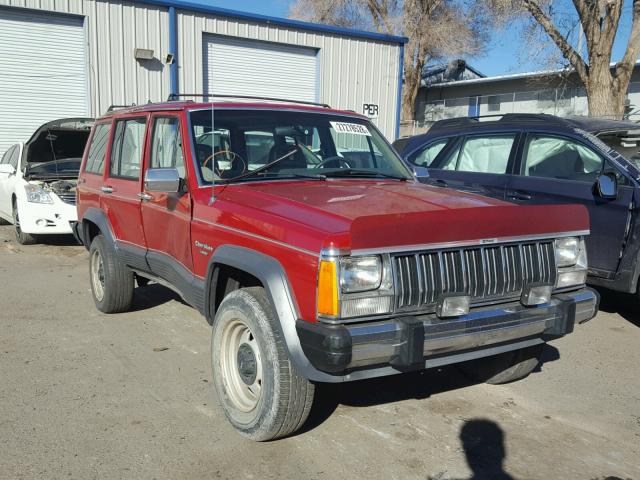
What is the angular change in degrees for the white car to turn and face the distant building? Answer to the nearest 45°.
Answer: approximately 90° to its left

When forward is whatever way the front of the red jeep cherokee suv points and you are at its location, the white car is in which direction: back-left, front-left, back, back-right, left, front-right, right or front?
back

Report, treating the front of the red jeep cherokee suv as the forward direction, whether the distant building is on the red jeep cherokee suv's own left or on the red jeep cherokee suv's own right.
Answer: on the red jeep cherokee suv's own left

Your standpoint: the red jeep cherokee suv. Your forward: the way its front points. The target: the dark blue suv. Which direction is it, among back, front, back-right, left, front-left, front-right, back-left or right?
left

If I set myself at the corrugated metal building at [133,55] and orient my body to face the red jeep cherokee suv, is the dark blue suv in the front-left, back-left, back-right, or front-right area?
front-left

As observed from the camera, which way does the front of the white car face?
facing the viewer and to the right of the viewer

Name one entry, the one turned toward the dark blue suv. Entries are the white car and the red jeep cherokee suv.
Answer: the white car

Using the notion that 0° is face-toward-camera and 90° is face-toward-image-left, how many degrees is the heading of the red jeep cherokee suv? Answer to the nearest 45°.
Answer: approximately 315°

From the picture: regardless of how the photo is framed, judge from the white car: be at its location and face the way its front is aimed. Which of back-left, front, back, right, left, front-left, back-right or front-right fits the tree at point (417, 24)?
left

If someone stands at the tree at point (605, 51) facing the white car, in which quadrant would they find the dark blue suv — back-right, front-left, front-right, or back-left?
front-left

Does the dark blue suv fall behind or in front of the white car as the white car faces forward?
in front

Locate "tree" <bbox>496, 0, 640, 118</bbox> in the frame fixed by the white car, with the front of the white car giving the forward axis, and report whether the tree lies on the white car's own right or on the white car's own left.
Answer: on the white car's own left

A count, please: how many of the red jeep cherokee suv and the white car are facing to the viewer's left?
0

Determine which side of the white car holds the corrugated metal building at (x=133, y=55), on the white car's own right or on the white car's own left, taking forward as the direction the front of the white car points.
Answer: on the white car's own left
